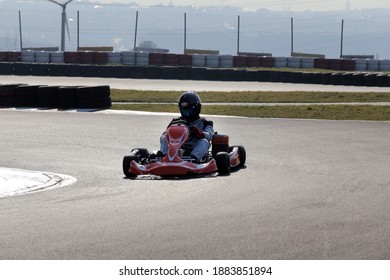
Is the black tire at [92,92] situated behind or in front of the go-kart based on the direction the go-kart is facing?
behind

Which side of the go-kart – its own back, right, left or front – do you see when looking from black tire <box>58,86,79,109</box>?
back

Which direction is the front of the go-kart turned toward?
toward the camera

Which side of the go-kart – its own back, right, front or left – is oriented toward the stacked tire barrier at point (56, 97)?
back

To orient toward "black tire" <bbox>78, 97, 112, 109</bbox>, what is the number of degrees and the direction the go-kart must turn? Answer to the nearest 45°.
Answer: approximately 180°

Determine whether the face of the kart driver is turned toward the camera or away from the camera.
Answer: toward the camera
